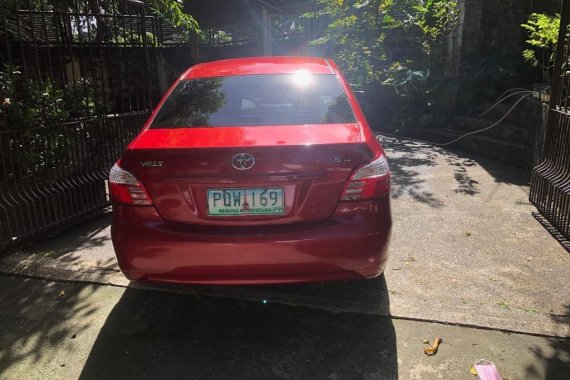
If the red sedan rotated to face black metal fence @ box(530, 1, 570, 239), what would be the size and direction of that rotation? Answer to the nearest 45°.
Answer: approximately 45° to its right

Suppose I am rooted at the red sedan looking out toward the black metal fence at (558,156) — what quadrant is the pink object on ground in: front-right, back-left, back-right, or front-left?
front-right

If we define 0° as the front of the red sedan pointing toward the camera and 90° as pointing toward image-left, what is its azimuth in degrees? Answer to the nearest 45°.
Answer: approximately 180°

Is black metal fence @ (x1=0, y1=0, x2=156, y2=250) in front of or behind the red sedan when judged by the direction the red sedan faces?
in front

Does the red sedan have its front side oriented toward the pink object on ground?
no

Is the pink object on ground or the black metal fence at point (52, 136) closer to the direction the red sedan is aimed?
the black metal fence
